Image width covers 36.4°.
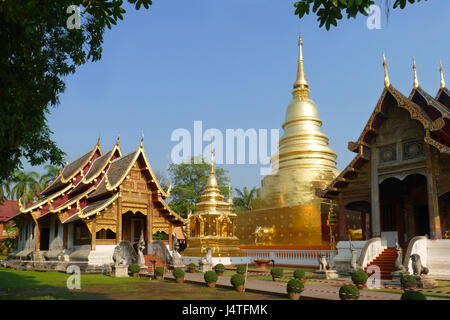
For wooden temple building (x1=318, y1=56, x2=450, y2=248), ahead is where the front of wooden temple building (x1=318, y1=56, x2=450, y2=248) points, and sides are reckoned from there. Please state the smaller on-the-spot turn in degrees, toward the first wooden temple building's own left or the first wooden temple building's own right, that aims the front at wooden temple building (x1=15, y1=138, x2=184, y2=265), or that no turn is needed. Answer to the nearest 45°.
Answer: approximately 45° to the first wooden temple building's own right

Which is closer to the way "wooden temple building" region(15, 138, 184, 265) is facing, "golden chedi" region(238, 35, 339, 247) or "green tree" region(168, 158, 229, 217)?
the golden chedi

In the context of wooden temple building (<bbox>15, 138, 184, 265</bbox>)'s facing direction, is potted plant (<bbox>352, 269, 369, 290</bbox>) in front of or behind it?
in front

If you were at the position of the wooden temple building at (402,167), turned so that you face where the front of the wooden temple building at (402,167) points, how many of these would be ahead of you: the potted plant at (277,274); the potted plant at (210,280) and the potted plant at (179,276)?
3

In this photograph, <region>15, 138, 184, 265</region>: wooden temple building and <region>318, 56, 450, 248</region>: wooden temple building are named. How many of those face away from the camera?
0

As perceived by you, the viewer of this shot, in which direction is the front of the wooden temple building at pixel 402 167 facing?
facing the viewer and to the left of the viewer

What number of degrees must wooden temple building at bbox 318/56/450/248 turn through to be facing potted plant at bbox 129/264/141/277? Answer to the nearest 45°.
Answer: approximately 45° to its right

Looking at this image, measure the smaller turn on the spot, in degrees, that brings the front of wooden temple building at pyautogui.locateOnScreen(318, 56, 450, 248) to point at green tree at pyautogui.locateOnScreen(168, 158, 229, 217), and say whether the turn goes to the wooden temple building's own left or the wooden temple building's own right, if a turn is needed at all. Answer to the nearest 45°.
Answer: approximately 90° to the wooden temple building's own right

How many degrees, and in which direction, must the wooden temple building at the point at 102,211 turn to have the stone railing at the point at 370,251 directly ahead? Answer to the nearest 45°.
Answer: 0° — it already faces it

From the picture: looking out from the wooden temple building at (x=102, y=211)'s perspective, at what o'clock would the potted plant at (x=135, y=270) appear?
The potted plant is roughly at 1 o'clock from the wooden temple building.

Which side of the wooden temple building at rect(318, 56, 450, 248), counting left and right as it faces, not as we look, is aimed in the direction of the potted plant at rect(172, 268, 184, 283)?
front

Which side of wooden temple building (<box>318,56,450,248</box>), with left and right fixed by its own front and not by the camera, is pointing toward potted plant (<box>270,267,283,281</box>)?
front

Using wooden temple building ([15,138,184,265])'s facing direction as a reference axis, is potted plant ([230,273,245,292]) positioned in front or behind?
in front
